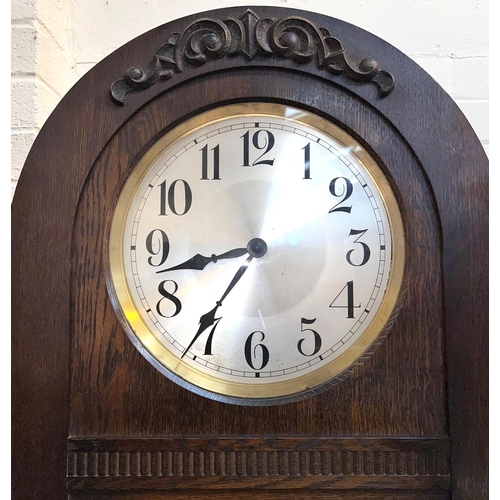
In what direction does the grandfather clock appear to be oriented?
toward the camera
